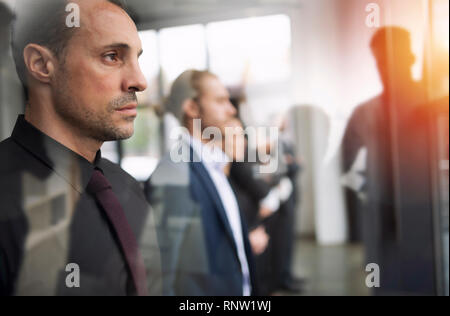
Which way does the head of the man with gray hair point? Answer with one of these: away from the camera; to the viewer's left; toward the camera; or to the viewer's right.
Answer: to the viewer's right

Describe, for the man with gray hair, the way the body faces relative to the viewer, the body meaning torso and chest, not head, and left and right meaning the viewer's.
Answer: facing the viewer and to the right of the viewer

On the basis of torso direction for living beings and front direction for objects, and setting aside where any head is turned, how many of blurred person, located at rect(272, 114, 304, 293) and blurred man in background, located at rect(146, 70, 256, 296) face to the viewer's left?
0

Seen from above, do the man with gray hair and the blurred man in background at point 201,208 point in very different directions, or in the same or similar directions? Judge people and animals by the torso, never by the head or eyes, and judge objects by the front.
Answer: same or similar directions

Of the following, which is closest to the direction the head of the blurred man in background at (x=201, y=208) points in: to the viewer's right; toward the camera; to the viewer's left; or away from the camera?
to the viewer's right
